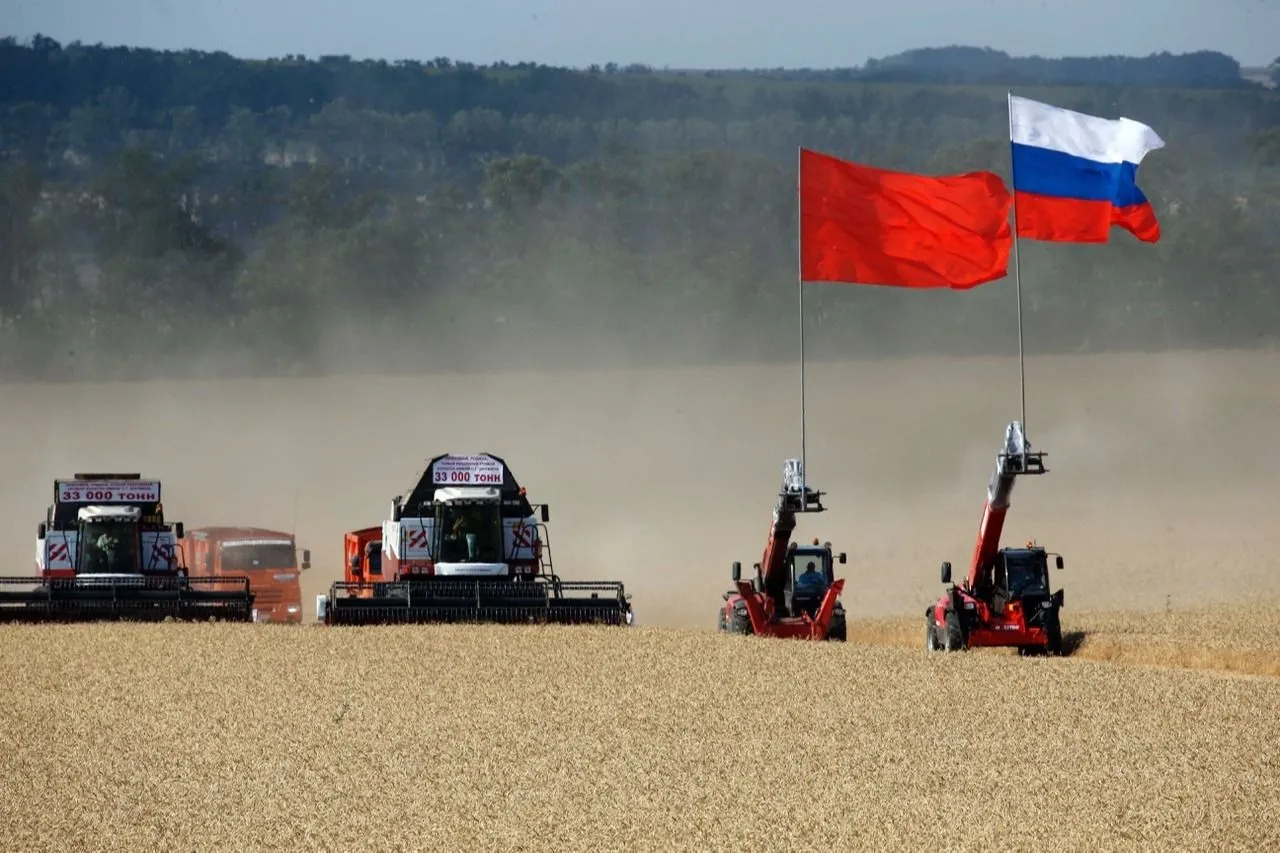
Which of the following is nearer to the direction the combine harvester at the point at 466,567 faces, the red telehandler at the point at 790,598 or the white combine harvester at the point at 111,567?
the red telehandler

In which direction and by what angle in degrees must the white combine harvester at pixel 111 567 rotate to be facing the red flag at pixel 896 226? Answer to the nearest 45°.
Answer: approximately 45° to its left

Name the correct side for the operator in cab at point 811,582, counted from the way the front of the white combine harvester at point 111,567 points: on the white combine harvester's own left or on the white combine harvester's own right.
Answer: on the white combine harvester's own left

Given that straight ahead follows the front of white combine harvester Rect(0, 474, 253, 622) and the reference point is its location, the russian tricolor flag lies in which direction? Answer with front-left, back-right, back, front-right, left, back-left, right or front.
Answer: front-left

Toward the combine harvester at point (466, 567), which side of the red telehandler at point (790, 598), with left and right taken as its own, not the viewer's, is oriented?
right

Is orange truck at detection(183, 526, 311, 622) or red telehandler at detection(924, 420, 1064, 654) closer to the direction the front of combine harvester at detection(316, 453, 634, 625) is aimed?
the red telehandler

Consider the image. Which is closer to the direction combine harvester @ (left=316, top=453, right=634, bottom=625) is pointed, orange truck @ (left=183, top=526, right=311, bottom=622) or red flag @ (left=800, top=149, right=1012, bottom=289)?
the red flag

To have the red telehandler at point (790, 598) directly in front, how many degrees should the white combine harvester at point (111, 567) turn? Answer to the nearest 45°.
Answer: approximately 45° to its left

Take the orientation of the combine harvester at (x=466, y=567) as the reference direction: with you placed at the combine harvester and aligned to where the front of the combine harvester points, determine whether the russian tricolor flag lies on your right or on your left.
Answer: on your left
